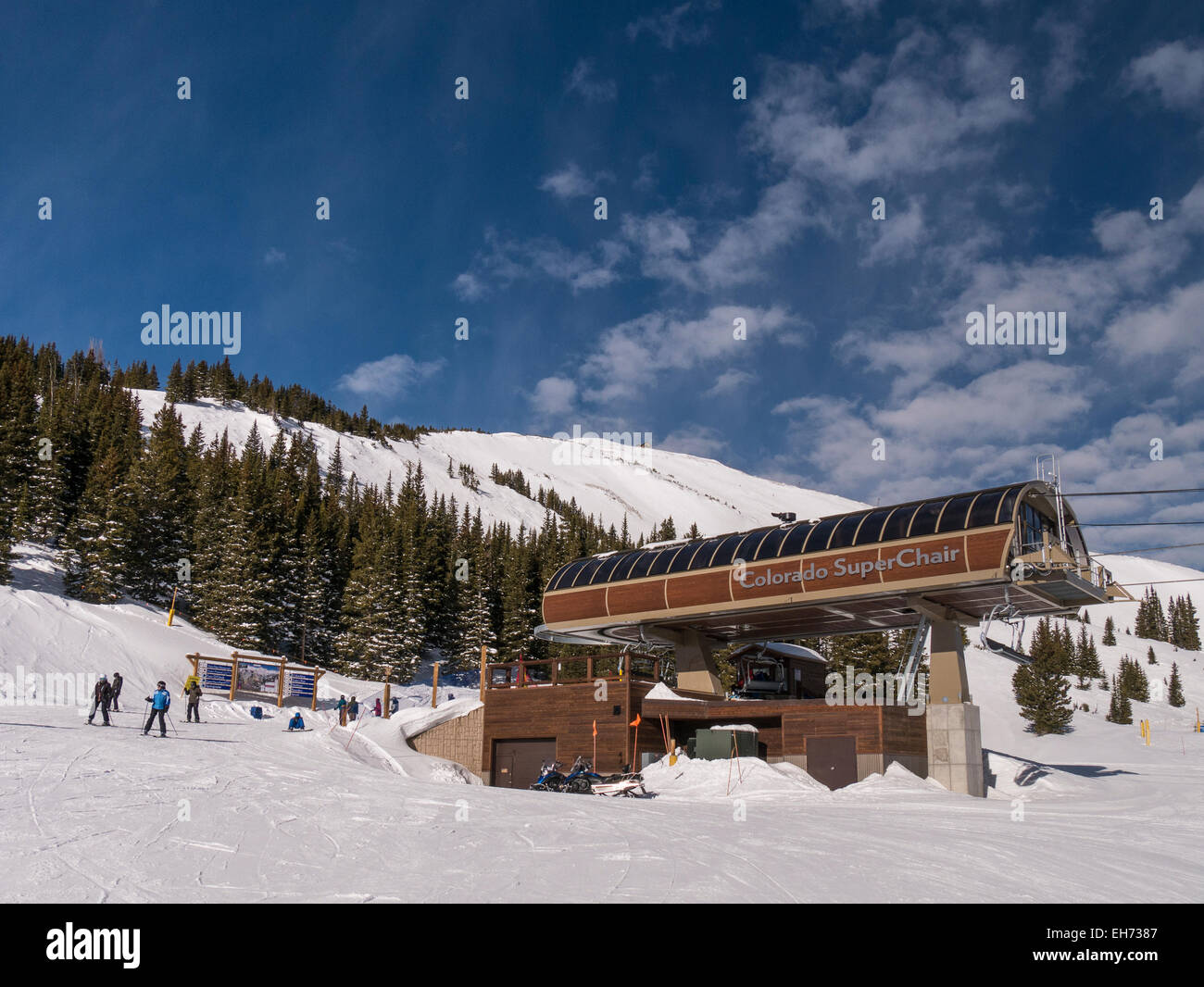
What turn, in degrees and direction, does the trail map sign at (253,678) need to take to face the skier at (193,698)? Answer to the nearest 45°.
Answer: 0° — it already faces them

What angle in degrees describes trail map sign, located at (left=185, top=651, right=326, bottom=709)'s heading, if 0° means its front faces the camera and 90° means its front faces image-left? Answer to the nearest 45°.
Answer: approximately 0°

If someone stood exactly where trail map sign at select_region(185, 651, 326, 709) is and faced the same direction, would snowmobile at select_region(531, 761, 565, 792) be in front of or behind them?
in front

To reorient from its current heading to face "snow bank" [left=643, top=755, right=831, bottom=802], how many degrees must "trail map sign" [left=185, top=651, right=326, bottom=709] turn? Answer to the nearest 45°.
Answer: approximately 45° to its left

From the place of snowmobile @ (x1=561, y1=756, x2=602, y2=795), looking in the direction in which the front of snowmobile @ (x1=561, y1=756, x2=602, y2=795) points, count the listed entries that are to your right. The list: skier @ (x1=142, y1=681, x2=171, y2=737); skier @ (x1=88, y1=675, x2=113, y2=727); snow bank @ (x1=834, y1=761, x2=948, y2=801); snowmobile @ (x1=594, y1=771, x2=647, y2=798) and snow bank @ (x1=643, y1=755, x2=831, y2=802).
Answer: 2

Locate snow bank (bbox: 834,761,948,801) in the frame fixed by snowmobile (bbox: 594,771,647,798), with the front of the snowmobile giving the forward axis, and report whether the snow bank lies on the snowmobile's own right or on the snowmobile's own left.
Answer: on the snowmobile's own left
